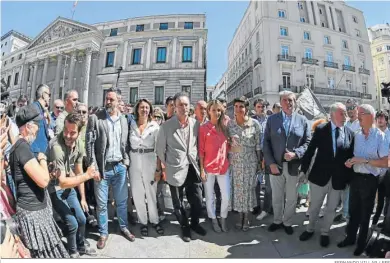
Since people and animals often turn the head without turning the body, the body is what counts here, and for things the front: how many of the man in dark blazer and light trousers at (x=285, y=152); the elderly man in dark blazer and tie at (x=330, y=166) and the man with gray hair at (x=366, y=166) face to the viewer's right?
0

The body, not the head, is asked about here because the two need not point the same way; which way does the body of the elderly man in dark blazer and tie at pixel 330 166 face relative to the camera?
toward the camera

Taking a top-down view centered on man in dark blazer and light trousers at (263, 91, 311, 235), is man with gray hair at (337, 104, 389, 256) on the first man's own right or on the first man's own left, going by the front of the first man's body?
on the first man's own left

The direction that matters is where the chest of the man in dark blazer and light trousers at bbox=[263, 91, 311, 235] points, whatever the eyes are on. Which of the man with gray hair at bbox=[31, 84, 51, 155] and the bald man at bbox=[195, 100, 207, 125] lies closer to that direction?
the man with gray hair

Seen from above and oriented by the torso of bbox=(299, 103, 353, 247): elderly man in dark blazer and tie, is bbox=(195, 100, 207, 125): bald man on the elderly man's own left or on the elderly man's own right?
on the elderly man's own right

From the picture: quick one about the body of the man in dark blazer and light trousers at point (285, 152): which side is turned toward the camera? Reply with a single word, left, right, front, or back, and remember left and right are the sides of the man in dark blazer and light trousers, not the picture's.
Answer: front

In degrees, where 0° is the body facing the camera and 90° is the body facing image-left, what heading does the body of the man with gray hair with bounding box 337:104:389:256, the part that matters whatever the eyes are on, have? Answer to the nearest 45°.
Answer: approximately 45°

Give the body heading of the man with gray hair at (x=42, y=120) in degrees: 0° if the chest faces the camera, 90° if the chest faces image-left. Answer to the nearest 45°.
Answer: approximately 270°
